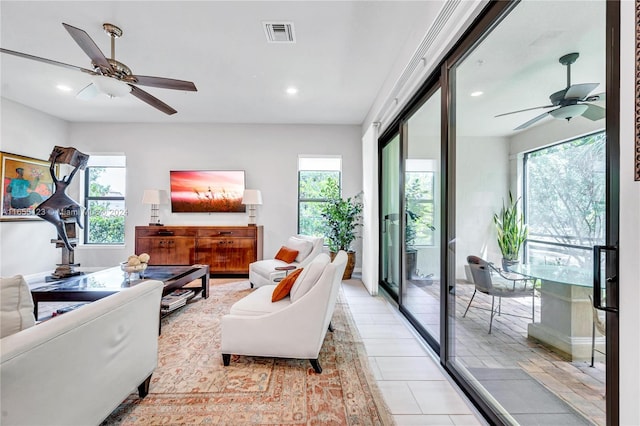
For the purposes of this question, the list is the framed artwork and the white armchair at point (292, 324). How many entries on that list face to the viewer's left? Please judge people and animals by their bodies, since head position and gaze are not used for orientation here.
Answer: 1

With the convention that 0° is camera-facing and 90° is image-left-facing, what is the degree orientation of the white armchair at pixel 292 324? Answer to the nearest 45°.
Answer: approximately 90°

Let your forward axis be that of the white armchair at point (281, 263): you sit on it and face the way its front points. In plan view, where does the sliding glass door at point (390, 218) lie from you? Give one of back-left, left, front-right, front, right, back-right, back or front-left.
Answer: back-left

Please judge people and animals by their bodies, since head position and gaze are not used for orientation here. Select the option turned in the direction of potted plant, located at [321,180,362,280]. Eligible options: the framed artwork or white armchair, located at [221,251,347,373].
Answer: the framed artwork

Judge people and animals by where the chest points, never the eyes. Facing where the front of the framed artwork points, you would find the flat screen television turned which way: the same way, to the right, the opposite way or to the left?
to the right

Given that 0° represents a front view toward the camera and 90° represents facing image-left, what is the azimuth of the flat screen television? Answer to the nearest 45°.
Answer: approximately 0°

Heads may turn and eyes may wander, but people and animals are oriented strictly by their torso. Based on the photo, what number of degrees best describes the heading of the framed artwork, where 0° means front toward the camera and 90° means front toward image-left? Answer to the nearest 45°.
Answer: approximately 315°

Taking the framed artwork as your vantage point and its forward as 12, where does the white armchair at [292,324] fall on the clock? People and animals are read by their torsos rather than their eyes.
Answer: The white armchair is roughly at 1 o'clock from the framed artwork.

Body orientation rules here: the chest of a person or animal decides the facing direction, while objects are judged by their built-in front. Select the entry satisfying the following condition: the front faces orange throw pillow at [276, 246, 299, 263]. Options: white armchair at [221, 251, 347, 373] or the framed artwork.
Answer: the framed artwork

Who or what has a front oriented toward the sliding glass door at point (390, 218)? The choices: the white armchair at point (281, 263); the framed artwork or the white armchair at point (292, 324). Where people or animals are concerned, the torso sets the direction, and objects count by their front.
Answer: the framed artwork
